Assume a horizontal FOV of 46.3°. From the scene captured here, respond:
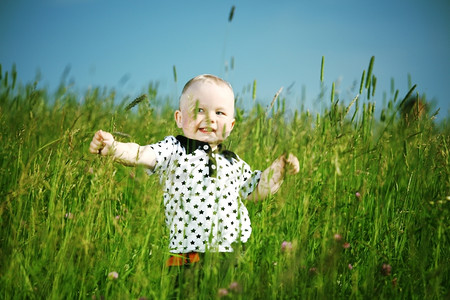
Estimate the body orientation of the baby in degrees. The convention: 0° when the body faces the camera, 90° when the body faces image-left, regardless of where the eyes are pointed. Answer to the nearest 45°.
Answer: approximately 0°
